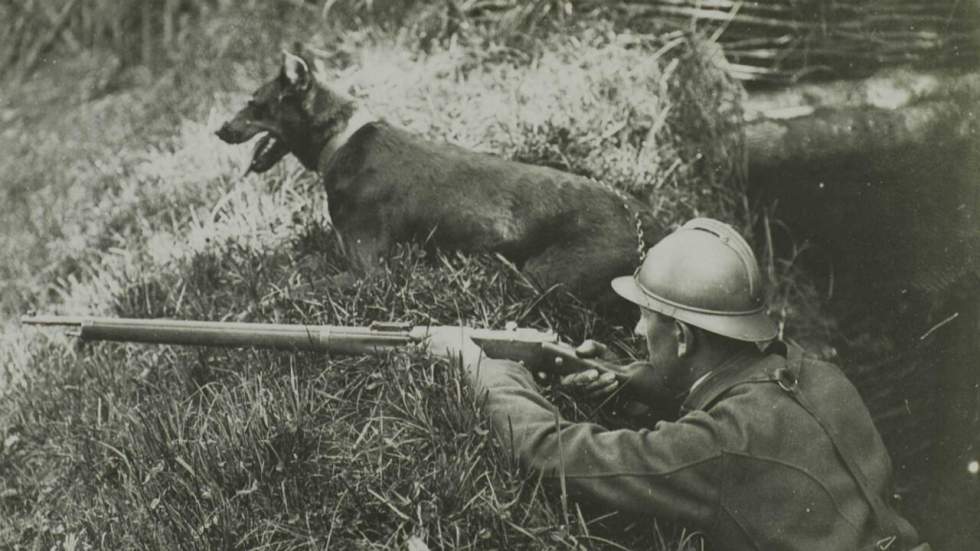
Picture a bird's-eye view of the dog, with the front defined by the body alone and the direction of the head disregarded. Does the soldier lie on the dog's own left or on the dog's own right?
on the dog's own left

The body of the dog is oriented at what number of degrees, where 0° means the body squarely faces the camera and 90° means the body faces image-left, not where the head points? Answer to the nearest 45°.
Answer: approximately 90°
